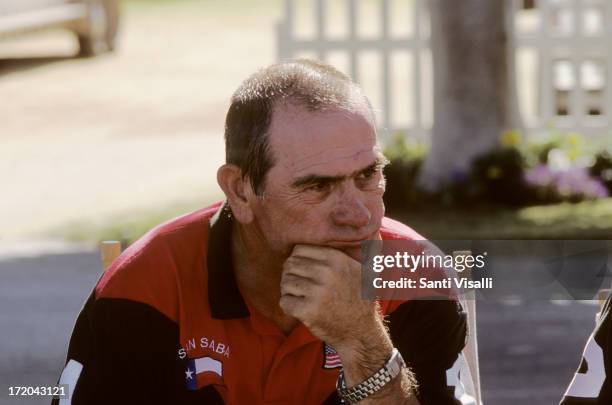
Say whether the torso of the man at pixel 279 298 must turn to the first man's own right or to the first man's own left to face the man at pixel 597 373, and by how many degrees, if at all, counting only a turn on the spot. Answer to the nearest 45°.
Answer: approximately 45° to the first man's own left

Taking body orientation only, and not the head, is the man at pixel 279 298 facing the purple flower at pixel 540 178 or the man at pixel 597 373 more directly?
the man

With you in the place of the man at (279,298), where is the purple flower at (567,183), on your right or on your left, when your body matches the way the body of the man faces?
on your left

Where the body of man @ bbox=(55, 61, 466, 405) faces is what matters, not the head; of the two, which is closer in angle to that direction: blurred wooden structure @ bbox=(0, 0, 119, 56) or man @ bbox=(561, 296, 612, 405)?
the man

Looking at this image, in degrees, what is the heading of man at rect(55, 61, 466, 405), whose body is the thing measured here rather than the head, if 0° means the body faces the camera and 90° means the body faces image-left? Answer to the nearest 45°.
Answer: approximately 315°

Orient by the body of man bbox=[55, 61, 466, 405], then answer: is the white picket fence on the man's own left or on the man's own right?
on the man's own left

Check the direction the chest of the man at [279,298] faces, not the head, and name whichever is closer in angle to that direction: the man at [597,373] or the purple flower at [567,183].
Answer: the man

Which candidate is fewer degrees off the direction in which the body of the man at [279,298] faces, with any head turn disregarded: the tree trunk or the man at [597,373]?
the man

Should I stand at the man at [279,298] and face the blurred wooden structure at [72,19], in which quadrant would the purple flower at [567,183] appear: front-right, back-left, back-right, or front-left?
front-right

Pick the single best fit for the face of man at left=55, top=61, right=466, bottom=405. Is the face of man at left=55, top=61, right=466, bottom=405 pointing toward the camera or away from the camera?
toward the camera

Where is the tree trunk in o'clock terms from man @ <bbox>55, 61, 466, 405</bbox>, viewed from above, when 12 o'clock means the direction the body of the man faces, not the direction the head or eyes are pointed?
The tree trunk is roughly at 8 o'clock from the man.

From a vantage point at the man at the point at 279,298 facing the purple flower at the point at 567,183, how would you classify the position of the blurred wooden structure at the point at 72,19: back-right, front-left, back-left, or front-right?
front-left

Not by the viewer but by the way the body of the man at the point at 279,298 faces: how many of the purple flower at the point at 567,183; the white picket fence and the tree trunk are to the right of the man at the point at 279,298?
0

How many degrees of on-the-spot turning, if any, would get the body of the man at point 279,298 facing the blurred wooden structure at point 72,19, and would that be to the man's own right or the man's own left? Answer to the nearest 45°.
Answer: approximately 135° to the man's own left
